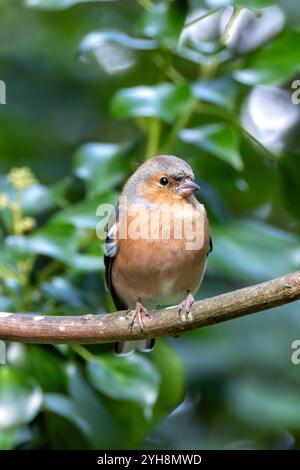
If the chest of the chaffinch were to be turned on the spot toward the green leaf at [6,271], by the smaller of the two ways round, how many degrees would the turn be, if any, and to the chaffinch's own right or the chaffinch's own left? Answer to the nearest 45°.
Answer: approximately 135° to the chaffinch's own right

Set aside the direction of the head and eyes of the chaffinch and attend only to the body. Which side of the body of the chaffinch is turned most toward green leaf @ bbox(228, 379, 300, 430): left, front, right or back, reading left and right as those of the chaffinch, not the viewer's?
left

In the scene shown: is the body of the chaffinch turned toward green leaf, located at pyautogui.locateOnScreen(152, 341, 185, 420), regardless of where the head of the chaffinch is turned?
no

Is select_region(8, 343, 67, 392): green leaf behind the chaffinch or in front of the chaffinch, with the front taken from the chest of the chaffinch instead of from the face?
behind

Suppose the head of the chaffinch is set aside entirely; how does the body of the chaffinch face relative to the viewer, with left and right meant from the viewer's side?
facing the viewer and to the right of the viewer
